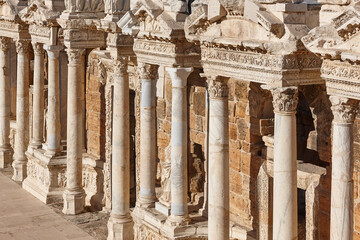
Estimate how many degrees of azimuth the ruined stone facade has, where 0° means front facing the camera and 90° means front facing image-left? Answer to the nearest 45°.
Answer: approximately 45°
